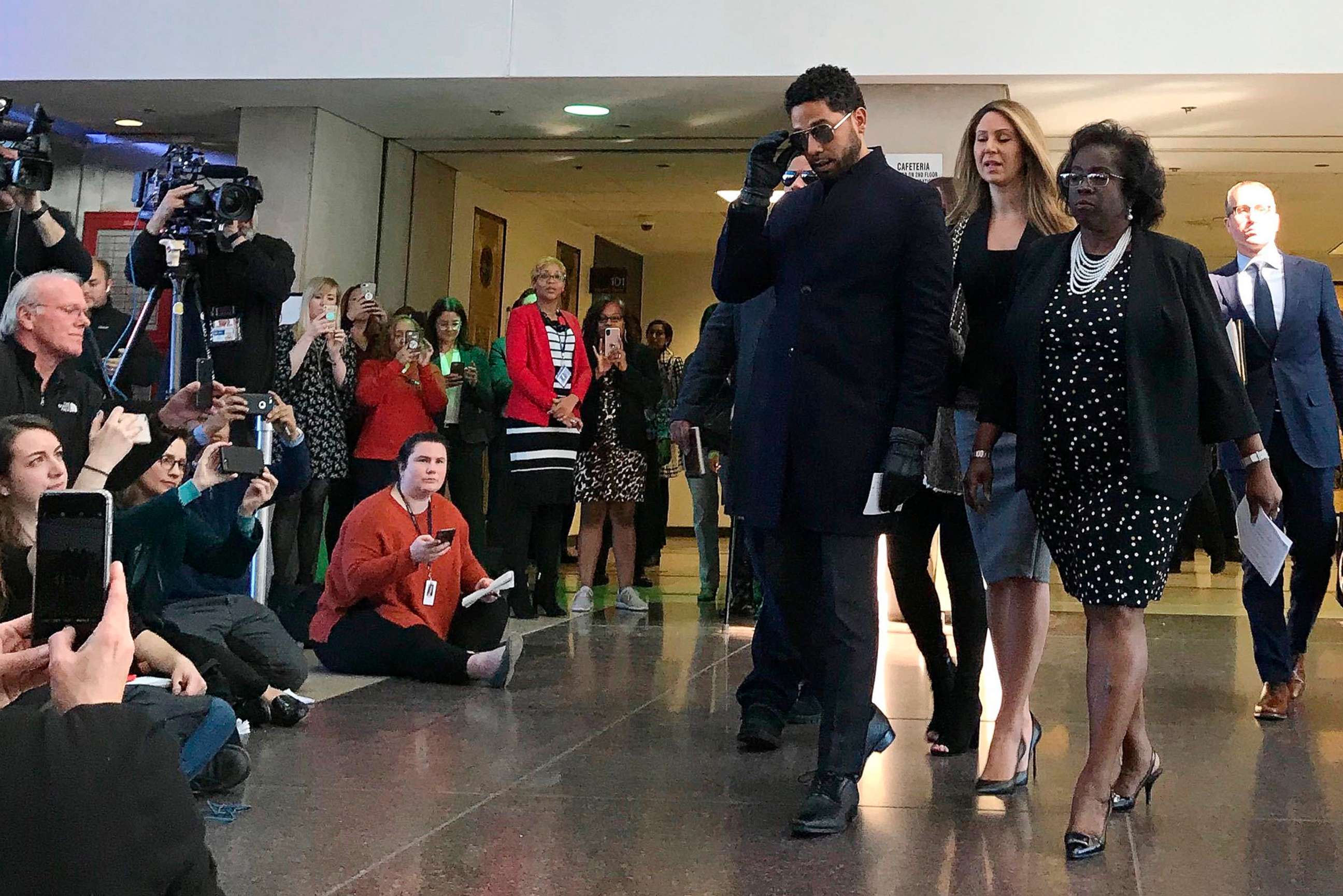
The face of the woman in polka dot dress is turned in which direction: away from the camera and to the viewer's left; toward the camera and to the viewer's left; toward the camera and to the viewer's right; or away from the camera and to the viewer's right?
toward the camera and to the viewer's left

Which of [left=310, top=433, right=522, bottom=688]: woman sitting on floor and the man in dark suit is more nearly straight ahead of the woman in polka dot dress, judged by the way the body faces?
the woman sitting on floor

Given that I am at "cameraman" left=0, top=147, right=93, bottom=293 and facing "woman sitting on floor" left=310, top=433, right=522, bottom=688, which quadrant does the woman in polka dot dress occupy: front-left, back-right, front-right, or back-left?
front-right

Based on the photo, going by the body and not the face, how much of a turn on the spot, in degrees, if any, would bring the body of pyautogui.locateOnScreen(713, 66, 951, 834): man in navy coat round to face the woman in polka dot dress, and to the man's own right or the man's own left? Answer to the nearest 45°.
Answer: approximately 135° to the man's own left

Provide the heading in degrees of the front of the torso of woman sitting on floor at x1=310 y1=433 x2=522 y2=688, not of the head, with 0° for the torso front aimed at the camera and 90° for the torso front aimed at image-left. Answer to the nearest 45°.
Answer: approximately 315°

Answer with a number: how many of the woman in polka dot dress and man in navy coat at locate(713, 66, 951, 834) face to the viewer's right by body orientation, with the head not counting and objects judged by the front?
0

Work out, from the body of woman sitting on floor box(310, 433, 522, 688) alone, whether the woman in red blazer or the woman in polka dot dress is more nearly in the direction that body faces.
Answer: the woman in polka dot dress

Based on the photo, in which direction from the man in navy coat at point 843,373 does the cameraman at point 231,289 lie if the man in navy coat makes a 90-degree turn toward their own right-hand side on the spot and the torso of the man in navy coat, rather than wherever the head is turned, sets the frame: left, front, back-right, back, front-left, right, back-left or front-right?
front

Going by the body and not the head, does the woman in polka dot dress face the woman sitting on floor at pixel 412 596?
no

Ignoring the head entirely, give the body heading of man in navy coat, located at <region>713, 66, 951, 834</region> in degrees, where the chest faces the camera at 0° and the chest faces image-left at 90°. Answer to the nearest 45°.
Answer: approximately 45°

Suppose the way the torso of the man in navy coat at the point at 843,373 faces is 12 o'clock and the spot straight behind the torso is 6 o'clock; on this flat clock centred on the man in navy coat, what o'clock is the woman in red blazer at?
The woman in red blazer is roughly at 4 o'clock from the man in navy coat.

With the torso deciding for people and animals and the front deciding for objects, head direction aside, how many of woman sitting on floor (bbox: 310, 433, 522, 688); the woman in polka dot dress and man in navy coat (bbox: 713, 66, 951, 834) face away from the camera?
0

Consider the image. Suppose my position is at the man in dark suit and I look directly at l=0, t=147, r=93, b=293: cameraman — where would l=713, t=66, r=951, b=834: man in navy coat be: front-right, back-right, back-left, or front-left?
front-left

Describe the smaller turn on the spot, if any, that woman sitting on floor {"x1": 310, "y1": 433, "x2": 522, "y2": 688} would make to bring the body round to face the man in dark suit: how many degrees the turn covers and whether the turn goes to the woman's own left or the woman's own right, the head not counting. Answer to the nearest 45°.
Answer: approximately 45° to the woman's own left

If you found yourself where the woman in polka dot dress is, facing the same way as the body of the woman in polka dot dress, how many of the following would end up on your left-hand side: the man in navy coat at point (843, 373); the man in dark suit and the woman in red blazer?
0

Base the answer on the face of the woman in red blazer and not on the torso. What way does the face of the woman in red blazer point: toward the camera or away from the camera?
toward the camera

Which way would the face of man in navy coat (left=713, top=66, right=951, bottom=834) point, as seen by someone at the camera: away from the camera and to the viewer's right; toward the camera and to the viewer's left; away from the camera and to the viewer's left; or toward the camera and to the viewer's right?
toward the camera and to the viewer's left

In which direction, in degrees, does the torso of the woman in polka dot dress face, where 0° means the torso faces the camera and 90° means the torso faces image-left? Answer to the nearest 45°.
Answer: approximately 45°

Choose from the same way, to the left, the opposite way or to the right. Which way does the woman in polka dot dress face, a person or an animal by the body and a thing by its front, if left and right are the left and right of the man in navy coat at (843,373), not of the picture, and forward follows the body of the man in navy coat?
the same way

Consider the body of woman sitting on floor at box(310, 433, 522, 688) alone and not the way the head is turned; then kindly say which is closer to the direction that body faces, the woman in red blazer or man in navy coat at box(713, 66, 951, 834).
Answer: the man in navy coat
